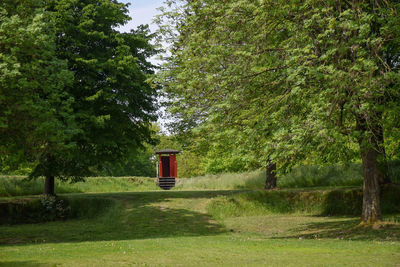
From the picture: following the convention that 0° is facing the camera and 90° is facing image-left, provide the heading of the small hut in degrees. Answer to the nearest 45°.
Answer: approximately 0°

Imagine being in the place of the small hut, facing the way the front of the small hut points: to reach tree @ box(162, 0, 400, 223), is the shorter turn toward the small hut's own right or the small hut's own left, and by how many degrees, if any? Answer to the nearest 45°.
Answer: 0° — it already faces it
